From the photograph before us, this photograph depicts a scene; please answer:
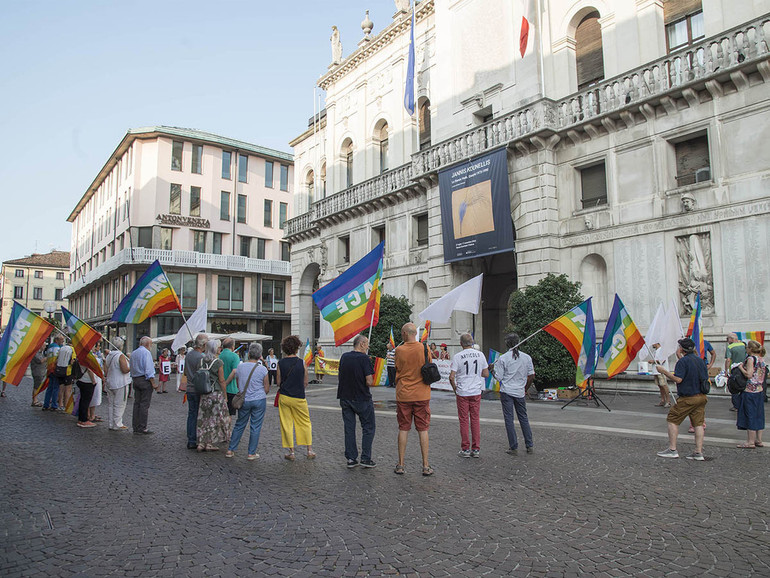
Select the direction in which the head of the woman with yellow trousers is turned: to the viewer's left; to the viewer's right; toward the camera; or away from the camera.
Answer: away from the camera

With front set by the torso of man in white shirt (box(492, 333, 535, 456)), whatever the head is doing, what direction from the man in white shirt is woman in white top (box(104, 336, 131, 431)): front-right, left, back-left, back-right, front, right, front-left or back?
left

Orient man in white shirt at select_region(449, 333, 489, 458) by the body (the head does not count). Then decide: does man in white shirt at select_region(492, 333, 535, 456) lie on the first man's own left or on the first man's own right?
on the first man's own right

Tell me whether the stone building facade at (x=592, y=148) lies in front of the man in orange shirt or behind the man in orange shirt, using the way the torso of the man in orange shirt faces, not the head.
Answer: in front

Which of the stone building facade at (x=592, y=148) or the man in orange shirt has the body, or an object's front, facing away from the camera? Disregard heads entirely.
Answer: the man in orange shirt

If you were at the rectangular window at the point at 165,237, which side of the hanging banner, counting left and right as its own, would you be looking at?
right

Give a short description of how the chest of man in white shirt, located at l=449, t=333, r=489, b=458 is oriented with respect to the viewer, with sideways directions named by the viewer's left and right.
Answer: facing away from the viewer

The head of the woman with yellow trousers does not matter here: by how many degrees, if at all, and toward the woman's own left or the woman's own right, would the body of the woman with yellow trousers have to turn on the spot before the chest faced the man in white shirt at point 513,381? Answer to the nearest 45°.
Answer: approximately 90° to the woman's own right

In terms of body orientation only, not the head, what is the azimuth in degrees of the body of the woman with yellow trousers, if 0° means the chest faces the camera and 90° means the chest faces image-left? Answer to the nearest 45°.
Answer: approximately 180°

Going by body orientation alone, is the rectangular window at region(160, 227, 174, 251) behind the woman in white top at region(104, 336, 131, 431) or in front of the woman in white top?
in front

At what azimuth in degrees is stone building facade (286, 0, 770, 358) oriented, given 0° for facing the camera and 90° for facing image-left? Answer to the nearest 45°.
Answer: approximately 45°

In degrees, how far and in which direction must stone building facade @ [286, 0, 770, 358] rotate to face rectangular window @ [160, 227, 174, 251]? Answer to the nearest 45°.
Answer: approximately 90° to its right

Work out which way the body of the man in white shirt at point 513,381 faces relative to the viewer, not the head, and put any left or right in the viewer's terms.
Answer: facing away from the viewer

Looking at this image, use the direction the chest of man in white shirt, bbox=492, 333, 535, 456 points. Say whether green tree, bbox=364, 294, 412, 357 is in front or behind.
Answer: in front

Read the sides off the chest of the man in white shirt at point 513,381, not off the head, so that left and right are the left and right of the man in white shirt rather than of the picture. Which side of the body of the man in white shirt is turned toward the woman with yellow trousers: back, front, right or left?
left

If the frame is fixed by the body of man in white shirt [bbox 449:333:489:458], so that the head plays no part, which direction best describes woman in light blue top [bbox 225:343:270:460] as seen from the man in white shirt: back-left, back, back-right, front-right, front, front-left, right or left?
left

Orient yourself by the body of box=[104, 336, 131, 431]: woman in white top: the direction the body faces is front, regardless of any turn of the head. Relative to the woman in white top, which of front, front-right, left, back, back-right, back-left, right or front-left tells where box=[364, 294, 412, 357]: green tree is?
front
